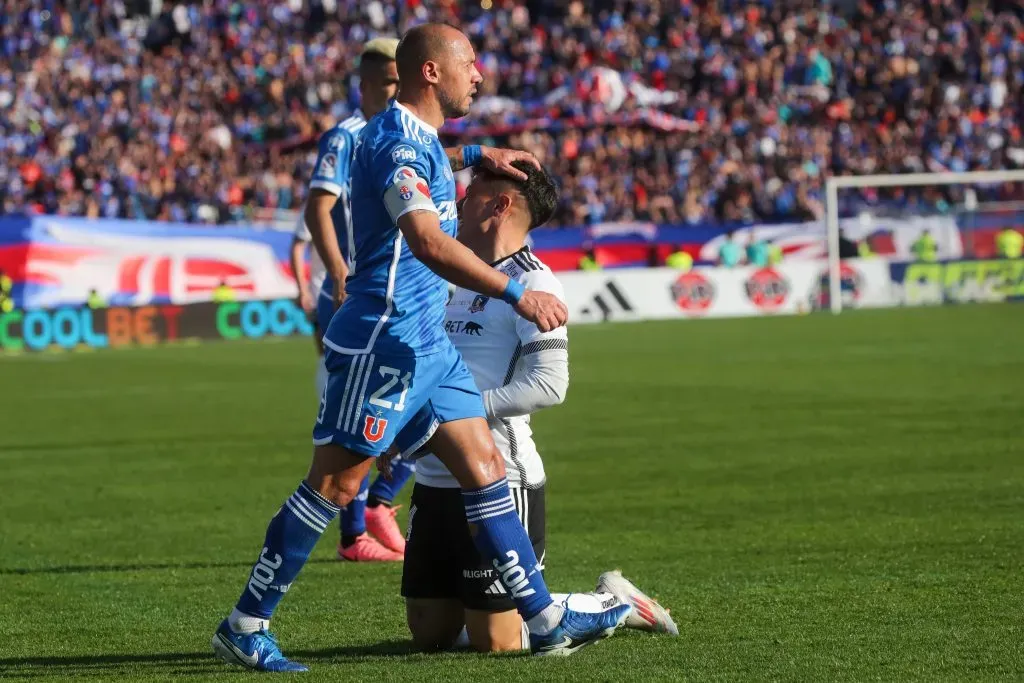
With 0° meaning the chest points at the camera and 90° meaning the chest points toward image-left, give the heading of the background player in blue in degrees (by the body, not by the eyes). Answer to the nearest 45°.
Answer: approximately 315°

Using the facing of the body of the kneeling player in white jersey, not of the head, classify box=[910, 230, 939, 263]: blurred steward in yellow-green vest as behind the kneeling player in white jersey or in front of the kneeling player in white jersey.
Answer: behind

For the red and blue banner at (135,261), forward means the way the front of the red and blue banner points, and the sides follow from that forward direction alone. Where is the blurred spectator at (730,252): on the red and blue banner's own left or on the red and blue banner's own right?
on the red and blue banner's own left

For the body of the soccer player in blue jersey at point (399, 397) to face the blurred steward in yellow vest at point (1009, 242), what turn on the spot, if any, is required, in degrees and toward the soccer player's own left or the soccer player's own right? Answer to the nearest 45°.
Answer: approximately 45° to the soccer player's own left

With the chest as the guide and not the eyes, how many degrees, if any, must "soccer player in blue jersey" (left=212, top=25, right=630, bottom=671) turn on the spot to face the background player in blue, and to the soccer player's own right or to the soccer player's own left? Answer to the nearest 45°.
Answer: approximately 90° to the soccer player's own left

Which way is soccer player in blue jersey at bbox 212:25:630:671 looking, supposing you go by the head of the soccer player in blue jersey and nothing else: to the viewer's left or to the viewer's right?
to the viewer's right

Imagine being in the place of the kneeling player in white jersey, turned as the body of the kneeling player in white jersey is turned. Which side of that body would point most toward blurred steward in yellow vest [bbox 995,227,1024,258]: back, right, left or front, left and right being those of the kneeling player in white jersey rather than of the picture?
back

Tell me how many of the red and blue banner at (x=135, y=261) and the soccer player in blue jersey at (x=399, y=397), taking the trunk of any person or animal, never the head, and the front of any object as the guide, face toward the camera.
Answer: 1

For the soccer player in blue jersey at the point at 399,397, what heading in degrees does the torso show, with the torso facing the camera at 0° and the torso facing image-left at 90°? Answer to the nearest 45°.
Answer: approximately 270°

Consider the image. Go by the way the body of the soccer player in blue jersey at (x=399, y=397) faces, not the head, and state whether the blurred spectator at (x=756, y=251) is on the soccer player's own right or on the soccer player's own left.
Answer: on the soccer player's own left

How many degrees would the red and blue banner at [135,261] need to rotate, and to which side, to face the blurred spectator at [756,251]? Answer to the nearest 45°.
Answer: approximately 90° to its left

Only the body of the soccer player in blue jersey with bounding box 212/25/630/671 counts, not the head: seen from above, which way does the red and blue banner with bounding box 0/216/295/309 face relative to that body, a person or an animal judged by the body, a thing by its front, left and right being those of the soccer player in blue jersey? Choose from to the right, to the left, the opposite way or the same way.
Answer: to the right
